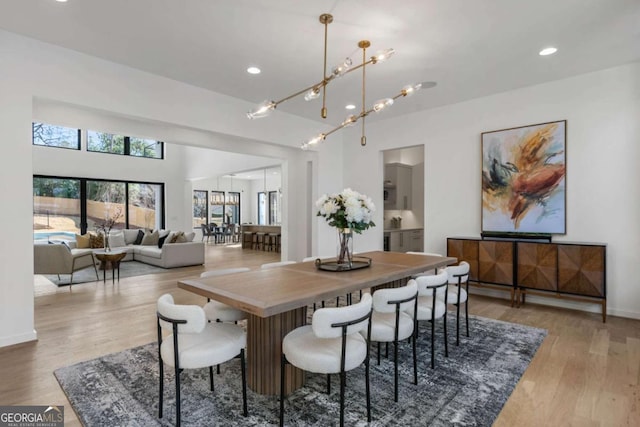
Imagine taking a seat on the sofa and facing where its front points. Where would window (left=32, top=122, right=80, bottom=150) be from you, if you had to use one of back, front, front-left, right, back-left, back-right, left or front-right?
right

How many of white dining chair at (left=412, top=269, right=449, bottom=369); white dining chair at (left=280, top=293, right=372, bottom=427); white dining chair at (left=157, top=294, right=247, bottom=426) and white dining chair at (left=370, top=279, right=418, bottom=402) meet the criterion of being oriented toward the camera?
0

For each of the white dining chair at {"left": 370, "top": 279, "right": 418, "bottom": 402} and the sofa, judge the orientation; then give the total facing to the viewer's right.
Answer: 0

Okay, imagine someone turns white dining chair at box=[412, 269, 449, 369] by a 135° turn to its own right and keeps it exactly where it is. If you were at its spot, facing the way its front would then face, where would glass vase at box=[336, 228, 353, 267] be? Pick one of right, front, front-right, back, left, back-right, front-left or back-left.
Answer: back

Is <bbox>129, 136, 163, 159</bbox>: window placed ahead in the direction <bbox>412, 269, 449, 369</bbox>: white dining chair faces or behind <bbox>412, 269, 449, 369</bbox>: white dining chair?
ahead

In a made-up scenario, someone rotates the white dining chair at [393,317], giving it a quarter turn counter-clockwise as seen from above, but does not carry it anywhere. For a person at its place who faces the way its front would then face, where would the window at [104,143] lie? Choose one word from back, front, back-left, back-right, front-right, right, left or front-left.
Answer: right

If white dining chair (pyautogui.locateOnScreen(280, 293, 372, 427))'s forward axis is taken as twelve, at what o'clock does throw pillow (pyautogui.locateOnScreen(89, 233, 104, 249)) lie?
The throw pillow is roughly at 12 o'clock from the white dining chair.

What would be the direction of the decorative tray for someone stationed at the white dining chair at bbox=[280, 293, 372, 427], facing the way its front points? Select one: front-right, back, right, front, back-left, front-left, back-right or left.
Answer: front-right

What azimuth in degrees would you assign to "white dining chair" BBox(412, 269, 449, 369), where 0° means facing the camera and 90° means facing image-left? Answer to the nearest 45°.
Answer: approximately 135°

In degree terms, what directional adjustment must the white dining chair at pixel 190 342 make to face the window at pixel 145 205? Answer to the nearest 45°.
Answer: approximately 45° to its left

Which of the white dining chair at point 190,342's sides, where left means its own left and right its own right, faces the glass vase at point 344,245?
front

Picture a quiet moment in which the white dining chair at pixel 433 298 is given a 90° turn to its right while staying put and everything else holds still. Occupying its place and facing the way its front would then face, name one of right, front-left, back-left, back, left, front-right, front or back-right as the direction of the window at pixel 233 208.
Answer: left

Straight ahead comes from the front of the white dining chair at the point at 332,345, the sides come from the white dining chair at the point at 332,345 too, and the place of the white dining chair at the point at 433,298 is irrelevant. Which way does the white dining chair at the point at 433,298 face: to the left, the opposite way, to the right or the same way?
the same way

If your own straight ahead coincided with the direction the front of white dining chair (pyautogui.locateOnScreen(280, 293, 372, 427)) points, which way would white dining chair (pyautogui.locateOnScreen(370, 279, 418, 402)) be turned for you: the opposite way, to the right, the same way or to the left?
the same way

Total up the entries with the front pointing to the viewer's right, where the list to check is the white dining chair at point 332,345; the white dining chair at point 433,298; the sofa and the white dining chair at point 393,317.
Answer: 0

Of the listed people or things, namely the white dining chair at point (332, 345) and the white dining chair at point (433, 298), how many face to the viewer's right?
0

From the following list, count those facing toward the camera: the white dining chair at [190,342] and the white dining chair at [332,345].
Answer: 0

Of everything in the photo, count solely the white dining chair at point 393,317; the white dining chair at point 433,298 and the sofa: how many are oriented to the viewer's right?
0

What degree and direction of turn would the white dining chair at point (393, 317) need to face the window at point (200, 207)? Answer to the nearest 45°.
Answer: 0° — it already faces it

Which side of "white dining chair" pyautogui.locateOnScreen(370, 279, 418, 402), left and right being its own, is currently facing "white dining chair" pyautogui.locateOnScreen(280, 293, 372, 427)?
left

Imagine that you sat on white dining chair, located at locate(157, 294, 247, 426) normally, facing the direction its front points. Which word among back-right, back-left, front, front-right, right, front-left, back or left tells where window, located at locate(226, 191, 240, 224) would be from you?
front-left

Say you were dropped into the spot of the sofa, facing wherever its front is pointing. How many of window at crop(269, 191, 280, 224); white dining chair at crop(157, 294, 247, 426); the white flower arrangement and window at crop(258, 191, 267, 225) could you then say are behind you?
2

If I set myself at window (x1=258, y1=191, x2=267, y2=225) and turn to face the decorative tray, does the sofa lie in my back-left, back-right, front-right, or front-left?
front-right
